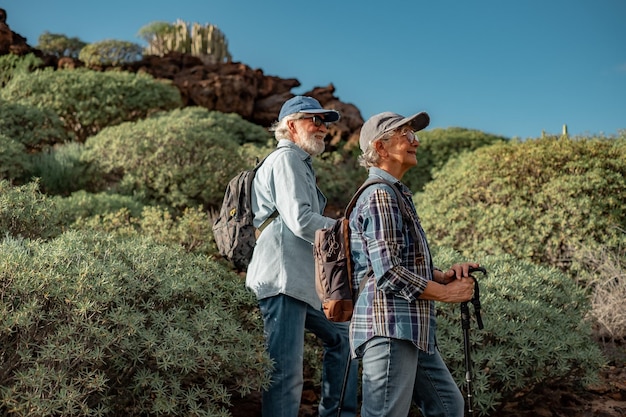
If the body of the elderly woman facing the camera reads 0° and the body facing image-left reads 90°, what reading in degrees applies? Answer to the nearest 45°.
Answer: approximately 270°

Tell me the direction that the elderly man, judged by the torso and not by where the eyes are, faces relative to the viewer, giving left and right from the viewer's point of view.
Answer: facing to the right of the viewer

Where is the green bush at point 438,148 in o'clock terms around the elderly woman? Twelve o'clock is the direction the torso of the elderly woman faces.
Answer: The green bush is roughly at 9 o'clock from the elderly woman.

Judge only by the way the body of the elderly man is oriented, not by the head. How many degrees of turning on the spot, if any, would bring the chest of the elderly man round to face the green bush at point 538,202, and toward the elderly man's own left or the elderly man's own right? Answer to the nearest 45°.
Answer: approximately 45° to the elderly man's own left

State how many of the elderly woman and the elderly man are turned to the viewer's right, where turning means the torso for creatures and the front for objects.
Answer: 2

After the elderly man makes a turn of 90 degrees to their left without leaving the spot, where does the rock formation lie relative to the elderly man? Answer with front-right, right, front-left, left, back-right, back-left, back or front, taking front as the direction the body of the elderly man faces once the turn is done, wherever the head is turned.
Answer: front

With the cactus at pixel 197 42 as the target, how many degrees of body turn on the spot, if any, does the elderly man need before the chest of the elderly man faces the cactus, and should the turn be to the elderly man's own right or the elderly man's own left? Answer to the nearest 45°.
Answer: approximately 90° to the elderly man's own left

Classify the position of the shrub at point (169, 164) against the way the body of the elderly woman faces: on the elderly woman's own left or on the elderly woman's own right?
on the elderly woman's own left

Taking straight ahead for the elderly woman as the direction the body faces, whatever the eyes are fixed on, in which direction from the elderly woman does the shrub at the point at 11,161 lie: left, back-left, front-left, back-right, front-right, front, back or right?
back-left

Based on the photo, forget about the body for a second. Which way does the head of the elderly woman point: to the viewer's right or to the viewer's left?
to the viewer's right

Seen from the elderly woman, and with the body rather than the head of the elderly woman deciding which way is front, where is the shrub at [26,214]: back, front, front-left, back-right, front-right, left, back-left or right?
back-left

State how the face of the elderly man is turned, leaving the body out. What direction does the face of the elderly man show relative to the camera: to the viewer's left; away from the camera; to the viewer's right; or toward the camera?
to the viewer's right

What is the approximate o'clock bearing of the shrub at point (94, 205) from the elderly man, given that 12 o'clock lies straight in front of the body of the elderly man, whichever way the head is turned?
The shrub is roughly at 8 o'clock from the elderly man.

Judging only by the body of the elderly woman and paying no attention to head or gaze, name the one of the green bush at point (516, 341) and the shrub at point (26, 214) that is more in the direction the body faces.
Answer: the green bush
